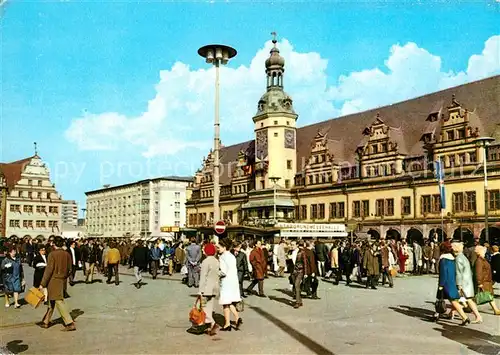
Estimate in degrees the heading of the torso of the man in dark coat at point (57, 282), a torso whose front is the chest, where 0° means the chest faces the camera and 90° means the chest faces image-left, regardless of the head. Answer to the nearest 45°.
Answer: approximately 135°

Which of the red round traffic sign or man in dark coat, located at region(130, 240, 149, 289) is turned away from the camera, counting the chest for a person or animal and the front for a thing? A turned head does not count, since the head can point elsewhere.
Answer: the man in dark coat

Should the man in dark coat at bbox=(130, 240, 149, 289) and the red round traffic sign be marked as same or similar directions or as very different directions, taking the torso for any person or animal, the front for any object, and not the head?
very different directions

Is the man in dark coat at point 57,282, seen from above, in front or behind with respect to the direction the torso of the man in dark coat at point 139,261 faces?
behind

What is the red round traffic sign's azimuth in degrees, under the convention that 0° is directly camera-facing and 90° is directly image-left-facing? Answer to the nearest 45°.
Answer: approximately 0°

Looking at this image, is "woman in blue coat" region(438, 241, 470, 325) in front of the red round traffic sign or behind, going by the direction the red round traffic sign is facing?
in front

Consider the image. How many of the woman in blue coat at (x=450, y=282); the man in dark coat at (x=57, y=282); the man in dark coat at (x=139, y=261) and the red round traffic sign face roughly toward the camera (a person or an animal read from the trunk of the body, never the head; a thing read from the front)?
1
